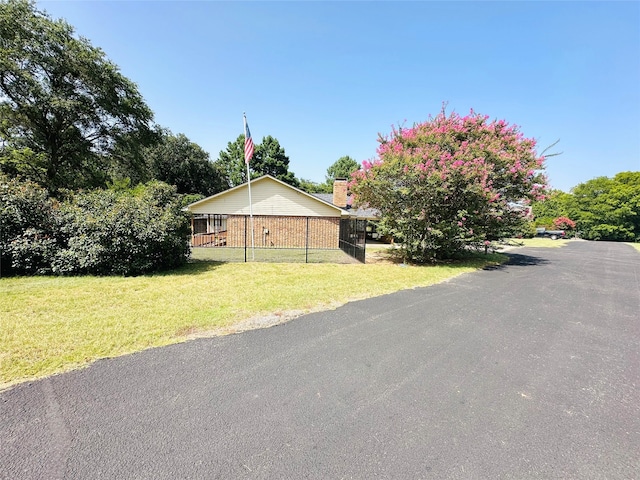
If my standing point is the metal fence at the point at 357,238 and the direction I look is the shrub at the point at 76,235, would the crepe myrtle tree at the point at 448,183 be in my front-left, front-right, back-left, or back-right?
back-left

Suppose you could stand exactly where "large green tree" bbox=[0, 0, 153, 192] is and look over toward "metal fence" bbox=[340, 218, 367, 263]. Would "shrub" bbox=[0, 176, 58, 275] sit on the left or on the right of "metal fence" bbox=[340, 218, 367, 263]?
right
